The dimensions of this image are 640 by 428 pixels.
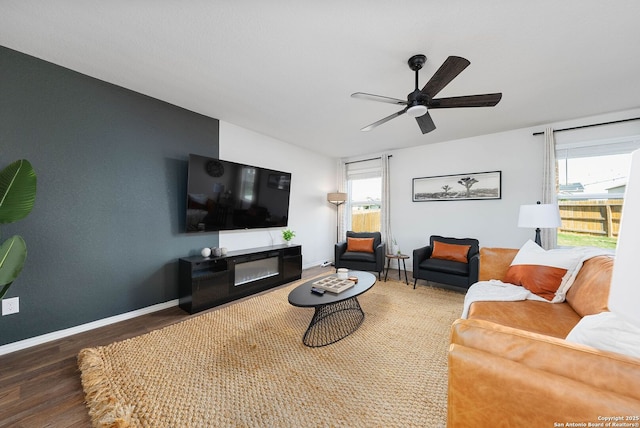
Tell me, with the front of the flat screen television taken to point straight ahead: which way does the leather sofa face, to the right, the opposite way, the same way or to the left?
the opposite way

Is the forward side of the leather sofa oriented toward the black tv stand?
yes

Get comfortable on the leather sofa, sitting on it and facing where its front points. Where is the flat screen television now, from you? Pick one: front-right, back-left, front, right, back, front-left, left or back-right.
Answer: front

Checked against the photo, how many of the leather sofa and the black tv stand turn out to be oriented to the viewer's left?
1

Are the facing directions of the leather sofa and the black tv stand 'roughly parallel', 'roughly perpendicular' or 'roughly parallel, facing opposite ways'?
roughly parallel, facing opposite ways

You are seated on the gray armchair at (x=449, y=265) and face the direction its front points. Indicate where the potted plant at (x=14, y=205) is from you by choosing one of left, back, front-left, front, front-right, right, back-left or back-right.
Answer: front

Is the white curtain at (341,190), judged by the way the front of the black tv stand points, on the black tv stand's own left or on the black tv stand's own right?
on the black tv stand's own left

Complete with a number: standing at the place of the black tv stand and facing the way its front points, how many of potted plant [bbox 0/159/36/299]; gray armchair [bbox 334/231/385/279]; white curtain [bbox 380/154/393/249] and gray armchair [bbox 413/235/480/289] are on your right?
1

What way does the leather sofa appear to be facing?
to the viewer's left

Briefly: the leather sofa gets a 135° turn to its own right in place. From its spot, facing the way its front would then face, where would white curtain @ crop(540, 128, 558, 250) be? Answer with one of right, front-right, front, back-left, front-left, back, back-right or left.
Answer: front-left

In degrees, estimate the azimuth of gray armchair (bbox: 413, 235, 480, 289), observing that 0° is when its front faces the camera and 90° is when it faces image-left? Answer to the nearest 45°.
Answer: approximately 45°

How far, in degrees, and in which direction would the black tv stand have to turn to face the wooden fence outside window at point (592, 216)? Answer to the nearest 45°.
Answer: approximately 45° to its left

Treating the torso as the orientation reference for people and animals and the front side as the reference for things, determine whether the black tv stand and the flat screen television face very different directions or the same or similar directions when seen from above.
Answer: same or similar directions

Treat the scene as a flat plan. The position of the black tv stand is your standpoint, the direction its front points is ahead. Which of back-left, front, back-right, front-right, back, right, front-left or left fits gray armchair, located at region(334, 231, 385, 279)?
front-left

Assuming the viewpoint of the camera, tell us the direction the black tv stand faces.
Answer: facing the viewer and to the right of the viewer

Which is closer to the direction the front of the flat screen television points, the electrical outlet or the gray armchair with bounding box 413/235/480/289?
the gray armchair

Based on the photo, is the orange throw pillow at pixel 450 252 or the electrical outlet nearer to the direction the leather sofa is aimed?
the electrical outlet

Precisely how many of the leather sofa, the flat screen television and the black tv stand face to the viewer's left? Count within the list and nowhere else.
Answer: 1
